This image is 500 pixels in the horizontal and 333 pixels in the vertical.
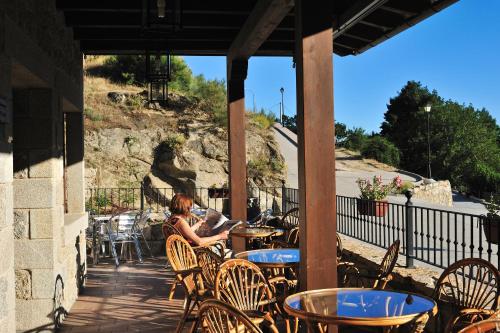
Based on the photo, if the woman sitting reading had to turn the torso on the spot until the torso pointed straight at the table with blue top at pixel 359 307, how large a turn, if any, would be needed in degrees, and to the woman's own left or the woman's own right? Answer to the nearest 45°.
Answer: approximately 90° to the woman's own right

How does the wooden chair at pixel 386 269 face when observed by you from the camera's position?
facing to the left of the viewer

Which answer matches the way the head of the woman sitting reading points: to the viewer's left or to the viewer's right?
to the viewer's right

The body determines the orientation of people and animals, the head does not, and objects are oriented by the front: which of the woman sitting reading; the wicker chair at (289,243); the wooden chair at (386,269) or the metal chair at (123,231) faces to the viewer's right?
the woman sitting reading

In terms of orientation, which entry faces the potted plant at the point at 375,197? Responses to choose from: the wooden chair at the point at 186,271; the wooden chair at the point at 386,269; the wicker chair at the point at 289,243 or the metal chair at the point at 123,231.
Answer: the wooden chair at the point at 186,271

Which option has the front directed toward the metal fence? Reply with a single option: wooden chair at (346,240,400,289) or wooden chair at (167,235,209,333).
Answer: wooden chair at (167,235,209,333)

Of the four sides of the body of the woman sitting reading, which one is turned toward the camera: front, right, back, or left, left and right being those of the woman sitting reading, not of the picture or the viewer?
right

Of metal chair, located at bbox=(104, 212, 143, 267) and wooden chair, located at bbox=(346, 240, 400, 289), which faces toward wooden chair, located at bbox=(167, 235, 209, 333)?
wooden chair, located at bbox=(346, 240, 400, 289)

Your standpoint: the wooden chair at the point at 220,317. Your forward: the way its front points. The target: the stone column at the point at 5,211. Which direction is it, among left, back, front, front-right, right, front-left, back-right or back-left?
left

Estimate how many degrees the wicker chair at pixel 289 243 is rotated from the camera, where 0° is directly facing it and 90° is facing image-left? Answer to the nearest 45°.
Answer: approximately 90°

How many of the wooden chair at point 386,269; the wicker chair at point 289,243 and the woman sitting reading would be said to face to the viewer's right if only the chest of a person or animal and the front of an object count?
1

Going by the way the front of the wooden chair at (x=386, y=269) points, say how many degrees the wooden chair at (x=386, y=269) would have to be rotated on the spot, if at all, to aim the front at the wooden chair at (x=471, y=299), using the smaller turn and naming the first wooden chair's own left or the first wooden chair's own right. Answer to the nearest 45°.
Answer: approximately 135° to the first wooden chair's own left

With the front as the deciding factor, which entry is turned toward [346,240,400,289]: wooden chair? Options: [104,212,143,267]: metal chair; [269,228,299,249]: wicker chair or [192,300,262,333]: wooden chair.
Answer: [192,300,262,333]: wooden chair

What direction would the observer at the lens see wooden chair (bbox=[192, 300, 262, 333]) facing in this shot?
facing away from the viewer and to the right of the viewer

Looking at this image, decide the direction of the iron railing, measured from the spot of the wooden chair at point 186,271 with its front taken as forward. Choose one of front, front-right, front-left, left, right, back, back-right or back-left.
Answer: front-left

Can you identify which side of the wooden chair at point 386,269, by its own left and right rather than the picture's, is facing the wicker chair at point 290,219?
right
